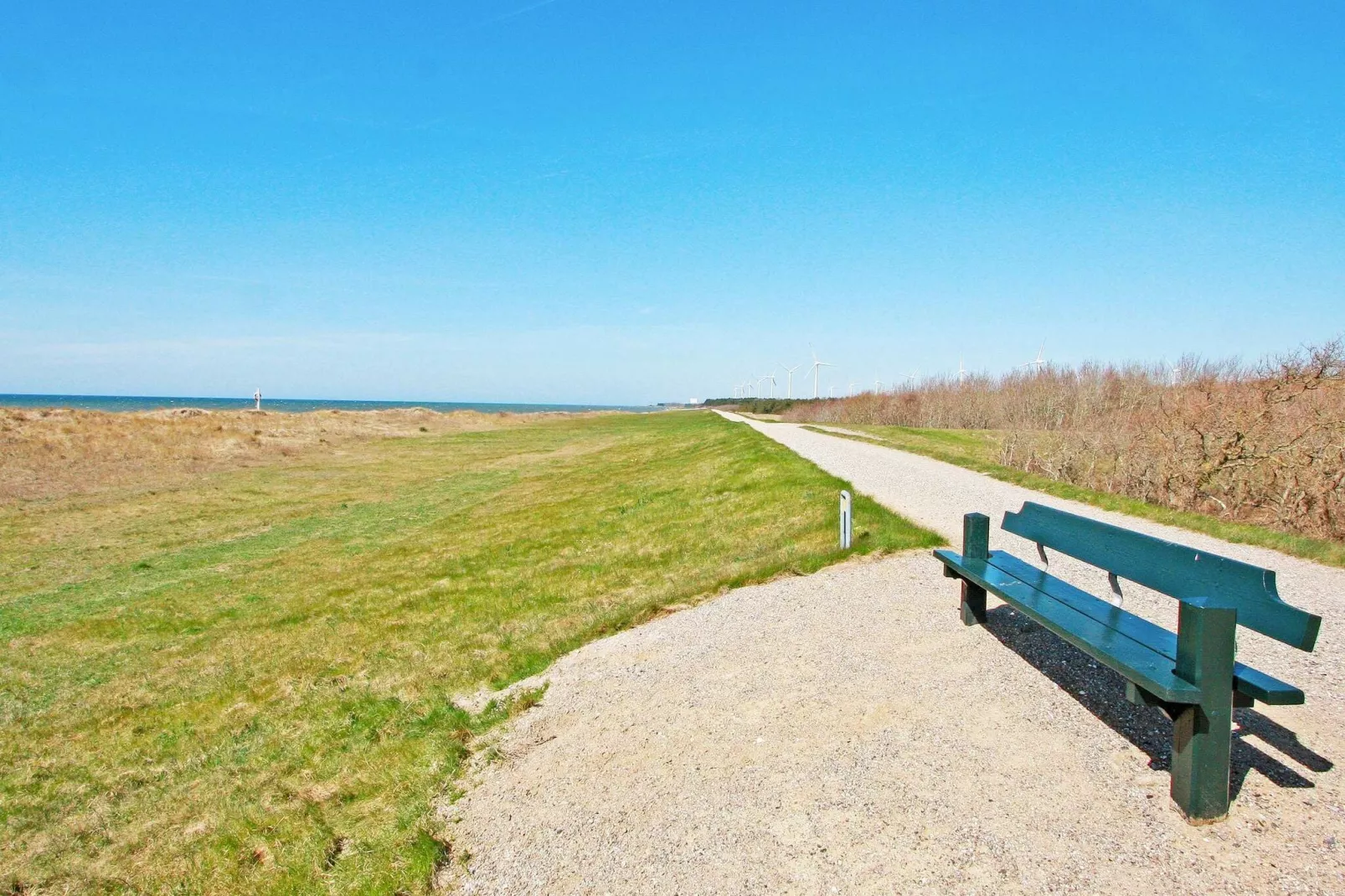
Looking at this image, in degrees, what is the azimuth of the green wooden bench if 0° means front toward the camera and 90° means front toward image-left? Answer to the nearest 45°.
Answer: approximately 45°
